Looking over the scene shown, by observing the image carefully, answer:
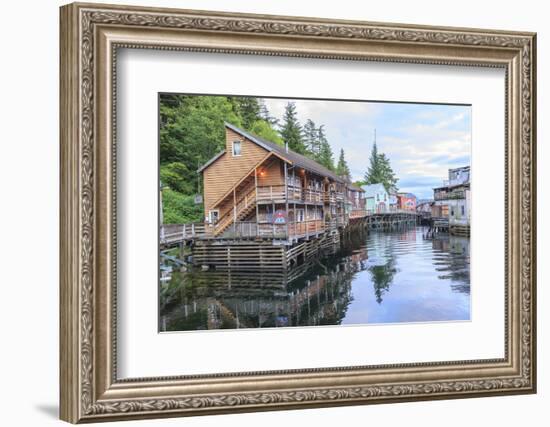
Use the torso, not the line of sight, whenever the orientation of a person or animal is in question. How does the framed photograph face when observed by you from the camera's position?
facing the viewer and to the right of the viewer
